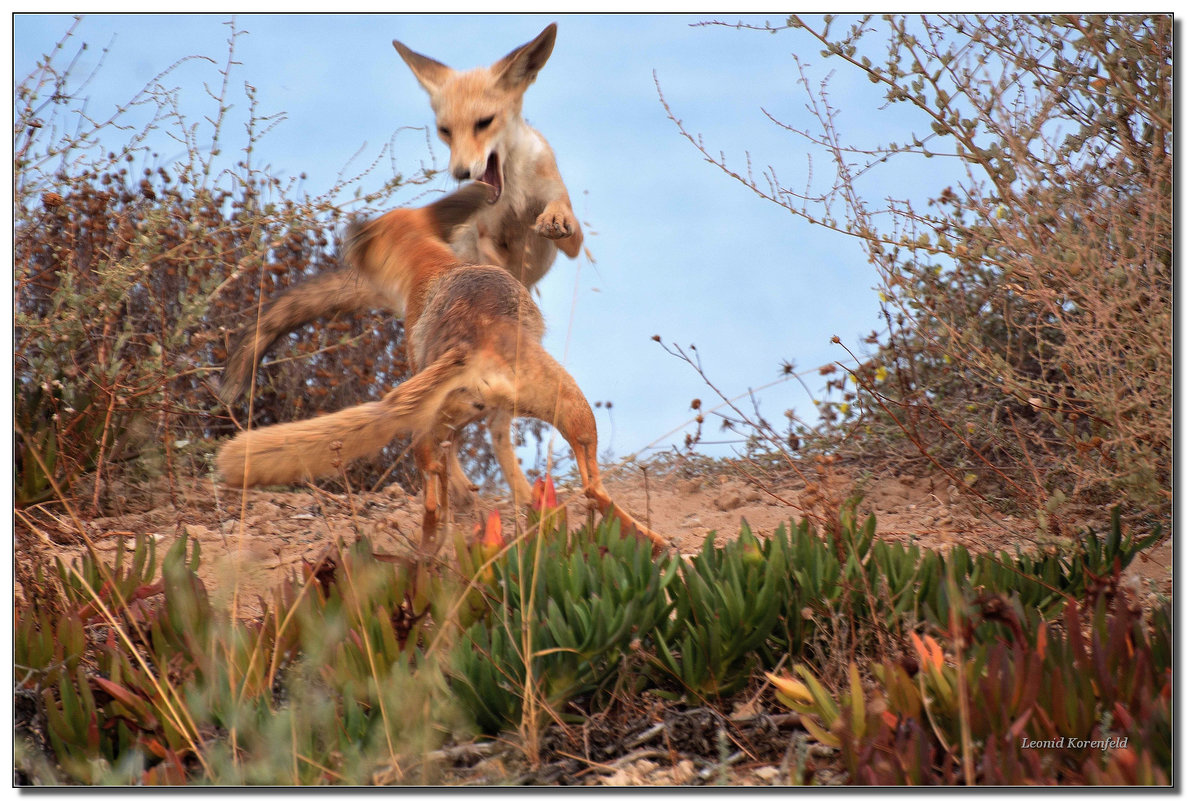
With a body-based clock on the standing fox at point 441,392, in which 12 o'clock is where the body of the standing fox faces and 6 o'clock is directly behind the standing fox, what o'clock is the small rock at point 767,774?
The small rock is roughly at 5 o'clock from the standing fox.

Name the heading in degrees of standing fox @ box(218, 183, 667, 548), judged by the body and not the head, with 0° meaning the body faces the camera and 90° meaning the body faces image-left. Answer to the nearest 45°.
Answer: approximately 180°

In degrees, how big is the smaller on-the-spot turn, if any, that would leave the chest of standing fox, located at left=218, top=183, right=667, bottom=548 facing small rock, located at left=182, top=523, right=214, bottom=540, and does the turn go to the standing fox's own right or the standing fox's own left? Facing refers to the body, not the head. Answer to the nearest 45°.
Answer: approximately 45° to the standing fox's own left

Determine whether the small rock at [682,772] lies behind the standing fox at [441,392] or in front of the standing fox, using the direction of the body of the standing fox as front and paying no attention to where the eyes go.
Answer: behind

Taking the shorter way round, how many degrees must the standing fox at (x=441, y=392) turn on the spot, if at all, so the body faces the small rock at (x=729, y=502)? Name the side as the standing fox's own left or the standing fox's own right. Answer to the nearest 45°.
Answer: approximately 45° to the standing fox's own right
